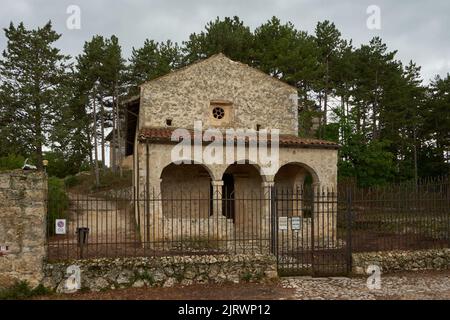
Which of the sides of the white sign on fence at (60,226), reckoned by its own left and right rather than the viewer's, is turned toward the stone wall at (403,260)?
left

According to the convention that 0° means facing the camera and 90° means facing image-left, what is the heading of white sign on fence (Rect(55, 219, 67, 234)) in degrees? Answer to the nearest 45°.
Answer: approximately 0°

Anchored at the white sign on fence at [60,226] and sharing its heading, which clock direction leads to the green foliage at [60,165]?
The green foliage is roughly at 6 o'clock from the white sign on fence.

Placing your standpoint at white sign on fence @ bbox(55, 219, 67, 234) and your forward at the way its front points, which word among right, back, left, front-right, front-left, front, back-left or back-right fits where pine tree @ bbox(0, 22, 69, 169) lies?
back

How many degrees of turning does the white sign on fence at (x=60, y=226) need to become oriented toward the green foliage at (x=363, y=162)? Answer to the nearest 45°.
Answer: approximately 135° to its left

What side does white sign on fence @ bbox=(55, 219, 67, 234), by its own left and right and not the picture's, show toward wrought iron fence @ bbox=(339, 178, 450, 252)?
left
